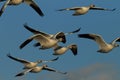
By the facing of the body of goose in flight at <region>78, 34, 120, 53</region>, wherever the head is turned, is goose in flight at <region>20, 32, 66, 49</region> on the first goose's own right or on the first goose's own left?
on the first goose's own right
